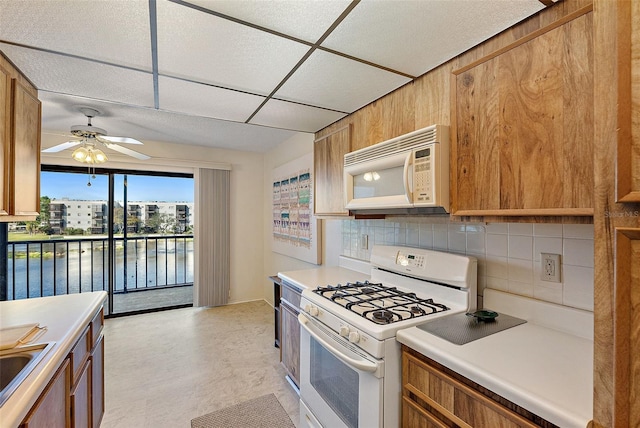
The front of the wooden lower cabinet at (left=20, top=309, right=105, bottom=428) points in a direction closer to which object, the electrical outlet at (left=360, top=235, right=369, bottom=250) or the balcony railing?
the electrical outlet

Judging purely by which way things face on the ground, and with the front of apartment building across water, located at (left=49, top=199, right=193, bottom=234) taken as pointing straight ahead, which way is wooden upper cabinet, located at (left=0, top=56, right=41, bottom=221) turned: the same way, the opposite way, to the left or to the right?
to the left

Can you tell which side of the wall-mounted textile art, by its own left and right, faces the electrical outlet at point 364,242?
left

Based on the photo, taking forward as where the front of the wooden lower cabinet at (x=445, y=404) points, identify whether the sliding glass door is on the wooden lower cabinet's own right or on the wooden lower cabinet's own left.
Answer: on the wooden lower cabinet's own right

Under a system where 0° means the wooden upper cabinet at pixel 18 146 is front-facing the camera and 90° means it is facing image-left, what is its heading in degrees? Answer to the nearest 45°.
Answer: approximately 270°

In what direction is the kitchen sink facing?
to the viewer's right

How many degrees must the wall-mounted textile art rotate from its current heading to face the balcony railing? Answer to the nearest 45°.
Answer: approximately 45° to its right

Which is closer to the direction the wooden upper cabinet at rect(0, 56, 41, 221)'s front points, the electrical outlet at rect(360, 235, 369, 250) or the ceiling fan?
the electrical outlet

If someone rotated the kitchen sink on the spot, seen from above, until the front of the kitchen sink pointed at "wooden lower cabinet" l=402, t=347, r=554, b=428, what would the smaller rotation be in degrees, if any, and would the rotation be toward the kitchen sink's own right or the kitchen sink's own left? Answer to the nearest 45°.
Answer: approximately 45° to the kitchen sink's own right

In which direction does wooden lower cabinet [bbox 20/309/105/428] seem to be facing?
to the viewer's right

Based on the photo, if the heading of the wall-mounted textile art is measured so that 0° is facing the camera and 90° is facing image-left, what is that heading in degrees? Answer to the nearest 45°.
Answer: approximately 45°

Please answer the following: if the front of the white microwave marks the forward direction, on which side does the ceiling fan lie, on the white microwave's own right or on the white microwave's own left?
on the white microwave's own right
